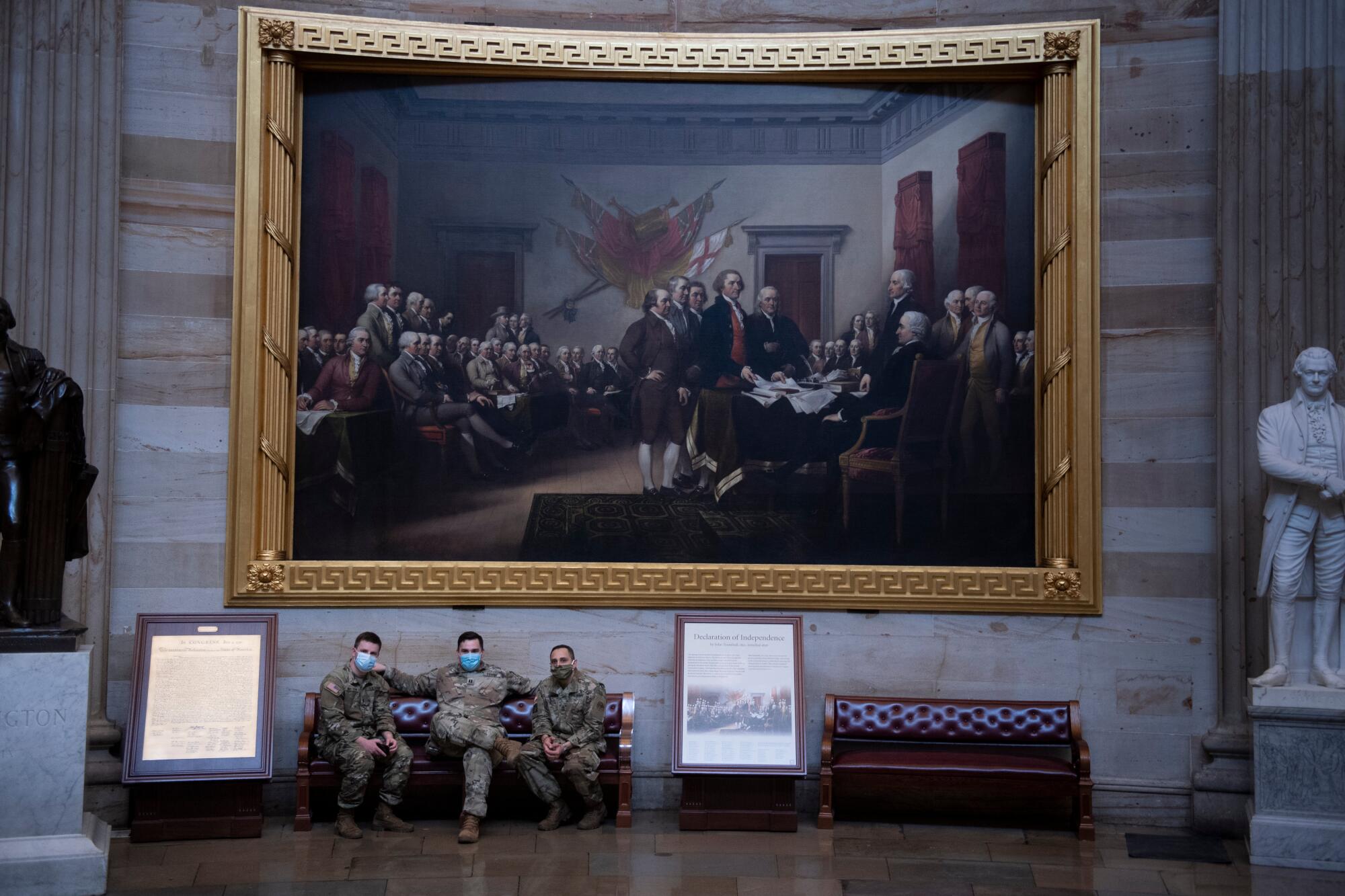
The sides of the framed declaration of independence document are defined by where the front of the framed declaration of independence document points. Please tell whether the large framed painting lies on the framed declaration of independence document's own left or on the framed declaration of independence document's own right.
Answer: on the framed declaration of independence document's own left

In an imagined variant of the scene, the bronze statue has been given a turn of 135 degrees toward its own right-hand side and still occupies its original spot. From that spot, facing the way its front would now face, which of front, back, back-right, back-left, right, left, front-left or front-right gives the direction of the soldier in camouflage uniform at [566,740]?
back-right

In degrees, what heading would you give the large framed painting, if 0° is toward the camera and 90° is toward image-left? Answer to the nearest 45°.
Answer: approximately 0°

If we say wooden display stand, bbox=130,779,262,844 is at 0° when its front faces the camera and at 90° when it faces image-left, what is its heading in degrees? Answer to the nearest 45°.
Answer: approximately 0°

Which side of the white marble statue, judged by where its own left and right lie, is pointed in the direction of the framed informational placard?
right
